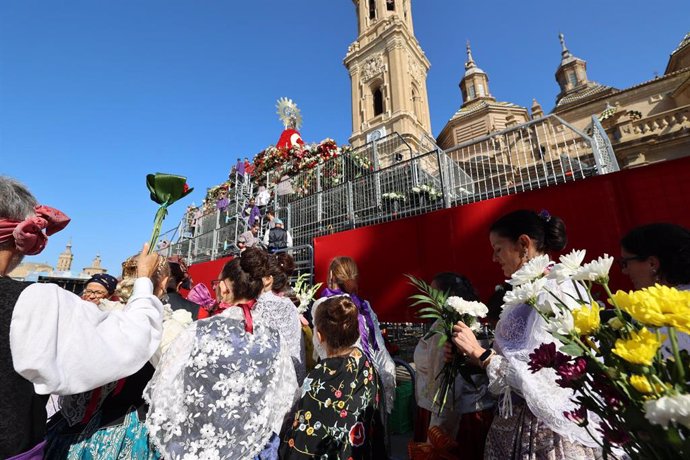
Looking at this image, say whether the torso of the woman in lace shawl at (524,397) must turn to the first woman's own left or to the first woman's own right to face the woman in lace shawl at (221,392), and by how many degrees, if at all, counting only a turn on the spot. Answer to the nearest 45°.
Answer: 0° — they already face them

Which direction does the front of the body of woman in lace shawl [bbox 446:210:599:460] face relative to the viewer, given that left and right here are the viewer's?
facing to the left of the viewer

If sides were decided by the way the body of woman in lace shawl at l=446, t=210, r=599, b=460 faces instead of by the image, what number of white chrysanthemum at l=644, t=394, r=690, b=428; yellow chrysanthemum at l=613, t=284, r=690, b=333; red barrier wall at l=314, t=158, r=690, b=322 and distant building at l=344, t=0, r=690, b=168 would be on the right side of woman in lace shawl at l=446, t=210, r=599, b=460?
2

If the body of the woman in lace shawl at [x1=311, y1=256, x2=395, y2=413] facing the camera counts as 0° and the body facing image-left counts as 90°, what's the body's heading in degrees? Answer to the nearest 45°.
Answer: approximately 180°

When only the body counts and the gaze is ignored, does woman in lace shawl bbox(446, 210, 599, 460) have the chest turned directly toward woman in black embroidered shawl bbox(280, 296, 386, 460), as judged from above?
yes

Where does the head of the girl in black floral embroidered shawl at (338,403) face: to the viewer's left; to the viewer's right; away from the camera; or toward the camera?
away from the camera

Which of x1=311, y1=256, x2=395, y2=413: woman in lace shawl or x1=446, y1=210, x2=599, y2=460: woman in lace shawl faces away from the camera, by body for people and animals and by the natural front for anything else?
x1=311, y1=256, x2=395, y2=413: woman in lace shawl

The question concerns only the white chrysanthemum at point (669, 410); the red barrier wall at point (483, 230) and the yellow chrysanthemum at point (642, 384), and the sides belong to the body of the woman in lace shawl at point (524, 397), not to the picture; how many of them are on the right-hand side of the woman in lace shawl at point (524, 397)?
1
